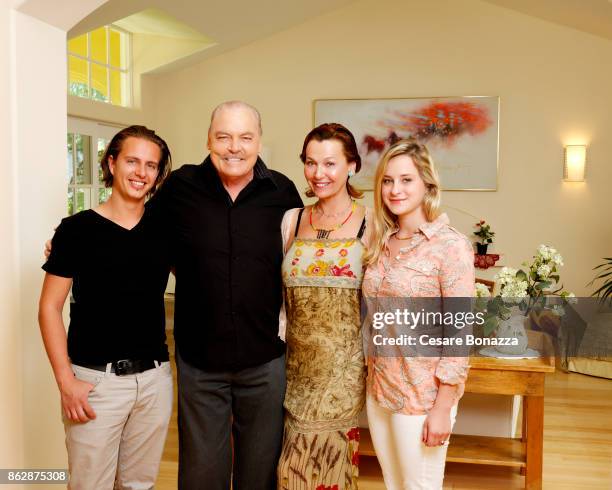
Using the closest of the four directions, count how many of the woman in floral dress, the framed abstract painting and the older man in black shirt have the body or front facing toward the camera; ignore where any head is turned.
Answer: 3

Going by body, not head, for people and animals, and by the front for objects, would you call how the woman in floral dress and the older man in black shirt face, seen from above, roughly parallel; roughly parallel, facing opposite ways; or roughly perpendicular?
roughly parallel

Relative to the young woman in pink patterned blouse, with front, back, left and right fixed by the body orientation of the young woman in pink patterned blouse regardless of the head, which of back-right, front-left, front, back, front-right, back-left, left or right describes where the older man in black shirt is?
front-right

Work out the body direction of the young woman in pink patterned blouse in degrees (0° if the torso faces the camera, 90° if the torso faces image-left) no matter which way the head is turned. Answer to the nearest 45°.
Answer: approximately 45°

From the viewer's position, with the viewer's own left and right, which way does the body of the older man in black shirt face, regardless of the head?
facing the viewer

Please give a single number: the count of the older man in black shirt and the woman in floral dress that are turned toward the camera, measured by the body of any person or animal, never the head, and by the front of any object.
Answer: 2

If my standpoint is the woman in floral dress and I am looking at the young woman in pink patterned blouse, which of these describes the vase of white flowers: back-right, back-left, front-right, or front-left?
front-left

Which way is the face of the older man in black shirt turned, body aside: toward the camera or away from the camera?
toward the camera

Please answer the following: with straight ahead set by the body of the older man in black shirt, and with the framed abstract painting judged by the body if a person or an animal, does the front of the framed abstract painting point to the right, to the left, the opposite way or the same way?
the same way

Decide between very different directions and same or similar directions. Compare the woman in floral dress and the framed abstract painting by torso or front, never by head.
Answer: same or similar directions

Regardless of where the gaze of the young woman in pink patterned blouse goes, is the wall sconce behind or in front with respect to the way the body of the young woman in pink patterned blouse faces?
behind

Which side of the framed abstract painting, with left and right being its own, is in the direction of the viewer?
front
